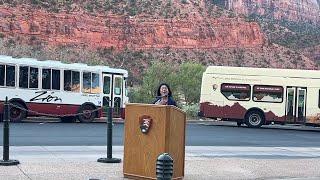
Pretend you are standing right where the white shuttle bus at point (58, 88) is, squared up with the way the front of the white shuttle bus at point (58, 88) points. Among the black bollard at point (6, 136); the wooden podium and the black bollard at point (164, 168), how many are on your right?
3

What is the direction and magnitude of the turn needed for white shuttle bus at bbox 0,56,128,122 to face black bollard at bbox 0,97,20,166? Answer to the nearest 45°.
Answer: approximately 90° to its right

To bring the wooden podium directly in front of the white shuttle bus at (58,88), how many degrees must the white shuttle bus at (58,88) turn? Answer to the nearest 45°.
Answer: approximately 90° to its right

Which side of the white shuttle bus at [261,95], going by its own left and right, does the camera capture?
right

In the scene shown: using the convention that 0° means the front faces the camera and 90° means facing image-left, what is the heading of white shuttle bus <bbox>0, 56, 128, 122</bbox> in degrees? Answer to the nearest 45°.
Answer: approximately 270°

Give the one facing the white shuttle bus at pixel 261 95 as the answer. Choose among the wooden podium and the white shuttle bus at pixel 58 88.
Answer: the white shuttle bus at pixel 58 88

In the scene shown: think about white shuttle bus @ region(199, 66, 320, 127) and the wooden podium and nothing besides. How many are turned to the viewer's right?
1

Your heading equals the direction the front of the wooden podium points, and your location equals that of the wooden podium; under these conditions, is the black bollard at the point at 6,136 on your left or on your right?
on your right

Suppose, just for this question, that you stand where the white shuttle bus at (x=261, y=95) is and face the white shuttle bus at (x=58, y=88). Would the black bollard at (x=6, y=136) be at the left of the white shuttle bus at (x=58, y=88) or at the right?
left
